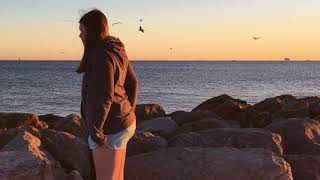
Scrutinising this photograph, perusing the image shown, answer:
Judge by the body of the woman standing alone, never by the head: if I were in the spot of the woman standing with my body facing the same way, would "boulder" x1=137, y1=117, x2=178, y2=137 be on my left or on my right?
on my right

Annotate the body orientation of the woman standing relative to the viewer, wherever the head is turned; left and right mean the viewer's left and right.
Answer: facing away from the viewer and to the left of the viewer

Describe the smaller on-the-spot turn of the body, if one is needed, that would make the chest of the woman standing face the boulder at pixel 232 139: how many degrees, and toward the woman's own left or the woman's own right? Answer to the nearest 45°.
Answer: approximately 90° to the woman's own right

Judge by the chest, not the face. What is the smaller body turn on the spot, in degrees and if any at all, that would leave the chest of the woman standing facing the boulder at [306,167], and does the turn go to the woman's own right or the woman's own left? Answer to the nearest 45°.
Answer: approximately 90° to the woman's own right
